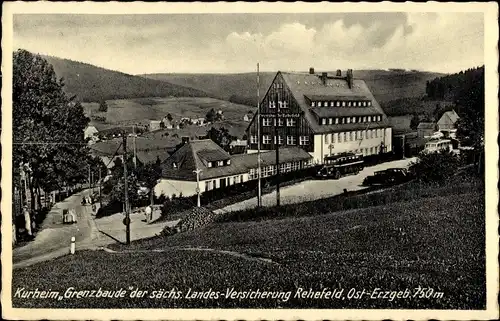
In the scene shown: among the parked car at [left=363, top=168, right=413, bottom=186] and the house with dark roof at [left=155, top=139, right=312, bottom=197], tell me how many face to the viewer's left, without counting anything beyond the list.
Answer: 1

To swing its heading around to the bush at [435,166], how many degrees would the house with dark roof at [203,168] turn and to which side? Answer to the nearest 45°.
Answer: approximately 45° to its left

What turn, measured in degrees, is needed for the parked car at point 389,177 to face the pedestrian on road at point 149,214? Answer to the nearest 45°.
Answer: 0° — it already faces them

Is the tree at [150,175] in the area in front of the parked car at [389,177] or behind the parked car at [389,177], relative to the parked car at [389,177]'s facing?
in front

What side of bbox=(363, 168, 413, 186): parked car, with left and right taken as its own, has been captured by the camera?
left

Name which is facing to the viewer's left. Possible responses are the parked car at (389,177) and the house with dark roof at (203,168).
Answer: the parked car

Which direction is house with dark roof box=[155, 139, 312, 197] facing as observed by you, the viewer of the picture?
facing the viewer and to the right of the viewer

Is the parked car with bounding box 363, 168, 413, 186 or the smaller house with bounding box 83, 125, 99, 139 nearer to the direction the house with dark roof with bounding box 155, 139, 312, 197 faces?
the parked car
